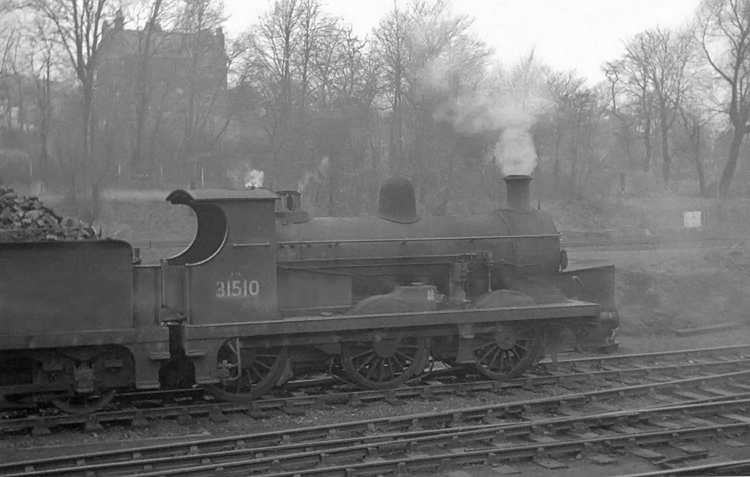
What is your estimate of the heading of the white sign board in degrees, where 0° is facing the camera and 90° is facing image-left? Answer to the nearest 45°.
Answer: approximately 0°

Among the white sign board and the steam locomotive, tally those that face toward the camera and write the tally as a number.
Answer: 1

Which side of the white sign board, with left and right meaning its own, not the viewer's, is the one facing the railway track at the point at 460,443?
front

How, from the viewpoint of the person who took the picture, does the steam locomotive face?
facing to the right of the viewer

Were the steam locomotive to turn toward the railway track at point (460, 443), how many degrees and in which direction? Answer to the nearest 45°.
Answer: approximately 45° to its right

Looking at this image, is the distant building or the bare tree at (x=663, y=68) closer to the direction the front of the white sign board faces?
the distant building

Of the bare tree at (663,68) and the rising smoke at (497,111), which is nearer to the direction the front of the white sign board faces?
the rising smoke

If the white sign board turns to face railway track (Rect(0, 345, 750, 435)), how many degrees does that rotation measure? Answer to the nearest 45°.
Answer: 0° — it already faces it

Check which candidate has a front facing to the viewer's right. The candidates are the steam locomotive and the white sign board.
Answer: the steam locomotive

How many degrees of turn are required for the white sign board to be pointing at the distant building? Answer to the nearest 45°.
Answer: approximately 90° to its right

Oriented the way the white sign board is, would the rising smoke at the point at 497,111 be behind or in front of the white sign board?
in front

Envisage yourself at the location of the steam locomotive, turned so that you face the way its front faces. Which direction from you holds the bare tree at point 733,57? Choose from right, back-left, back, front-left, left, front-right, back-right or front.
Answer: front-left
